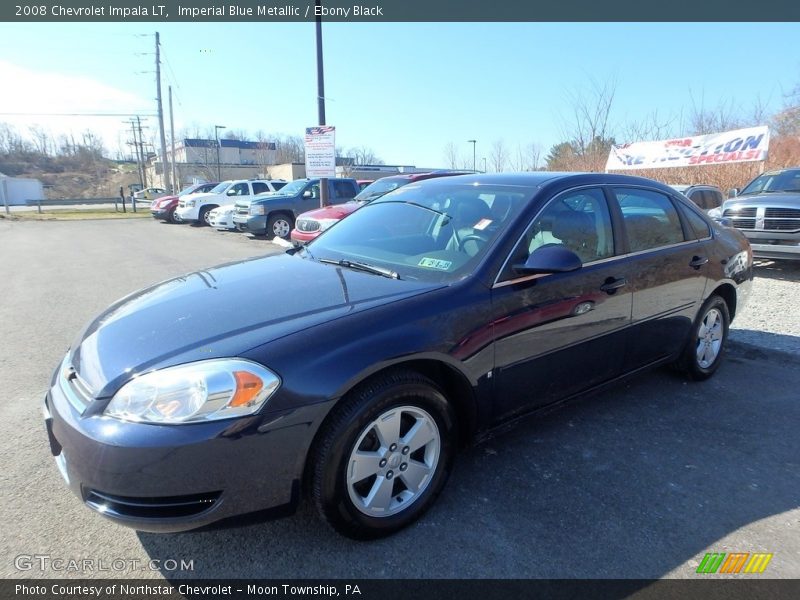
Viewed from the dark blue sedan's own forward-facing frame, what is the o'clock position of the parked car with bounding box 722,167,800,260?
The parked car is roughly at 6 o'clock from the dark blue sedan.

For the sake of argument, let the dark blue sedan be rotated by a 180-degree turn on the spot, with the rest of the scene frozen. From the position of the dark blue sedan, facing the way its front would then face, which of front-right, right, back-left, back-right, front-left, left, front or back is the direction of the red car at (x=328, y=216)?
front-left

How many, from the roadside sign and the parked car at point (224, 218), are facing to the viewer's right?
0

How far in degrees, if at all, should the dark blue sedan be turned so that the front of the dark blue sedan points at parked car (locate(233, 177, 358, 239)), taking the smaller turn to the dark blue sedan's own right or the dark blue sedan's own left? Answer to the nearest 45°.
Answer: approximately 135° to the dark blue sedan's own right

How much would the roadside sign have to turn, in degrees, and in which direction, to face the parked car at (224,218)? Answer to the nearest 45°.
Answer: approximately 135° to its right

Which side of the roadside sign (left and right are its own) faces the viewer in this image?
front

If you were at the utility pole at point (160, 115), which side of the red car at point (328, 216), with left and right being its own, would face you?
right

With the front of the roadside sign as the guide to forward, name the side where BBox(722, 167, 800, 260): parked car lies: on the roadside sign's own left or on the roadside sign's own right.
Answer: on the roadside sign's own left

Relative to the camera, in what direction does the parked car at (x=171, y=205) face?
facing the viewer and to the left of the viewer
